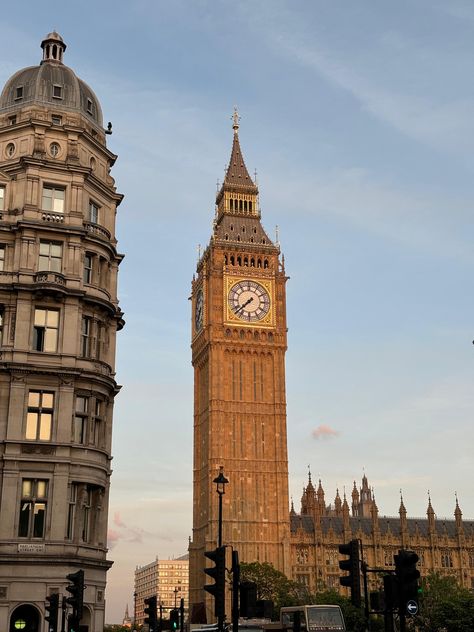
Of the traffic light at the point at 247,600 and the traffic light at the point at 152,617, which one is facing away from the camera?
the traffic light at the point at 247,600

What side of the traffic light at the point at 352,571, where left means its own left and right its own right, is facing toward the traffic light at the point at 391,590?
back

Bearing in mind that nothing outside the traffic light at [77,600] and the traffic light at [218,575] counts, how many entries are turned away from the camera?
0

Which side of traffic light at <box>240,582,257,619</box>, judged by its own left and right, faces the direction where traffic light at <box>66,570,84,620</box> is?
left

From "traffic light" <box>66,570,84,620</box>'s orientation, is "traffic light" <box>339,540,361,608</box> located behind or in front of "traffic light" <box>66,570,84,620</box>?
behind

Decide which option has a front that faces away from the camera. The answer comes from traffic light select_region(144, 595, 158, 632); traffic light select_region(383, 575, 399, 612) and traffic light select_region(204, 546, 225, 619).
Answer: traffic light select_region(383, 575, 399, 612)
